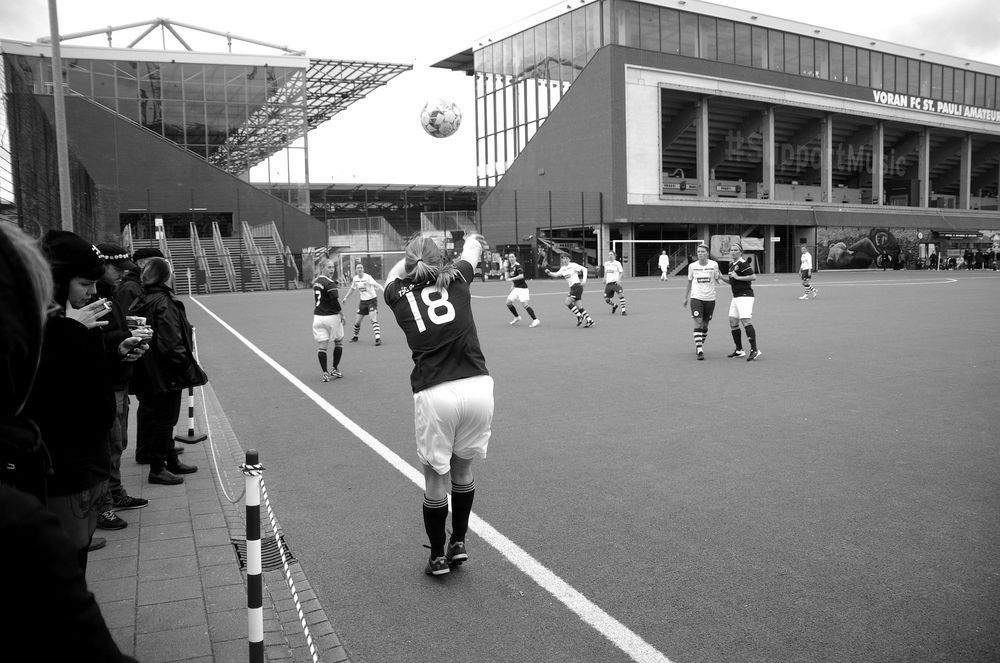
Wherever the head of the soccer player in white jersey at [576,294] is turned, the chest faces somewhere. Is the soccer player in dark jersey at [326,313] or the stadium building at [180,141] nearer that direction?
the soccer player in dark jersey

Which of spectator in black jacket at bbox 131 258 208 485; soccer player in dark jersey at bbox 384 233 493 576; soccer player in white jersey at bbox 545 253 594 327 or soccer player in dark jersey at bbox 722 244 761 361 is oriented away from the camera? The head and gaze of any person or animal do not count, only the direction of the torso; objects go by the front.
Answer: soccer player in dark jersey at bbox 384 233 493 576

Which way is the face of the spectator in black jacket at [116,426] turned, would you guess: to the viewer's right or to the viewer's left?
to the viewer's right

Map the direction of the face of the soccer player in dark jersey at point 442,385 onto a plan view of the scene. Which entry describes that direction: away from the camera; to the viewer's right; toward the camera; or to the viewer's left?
away from the camera

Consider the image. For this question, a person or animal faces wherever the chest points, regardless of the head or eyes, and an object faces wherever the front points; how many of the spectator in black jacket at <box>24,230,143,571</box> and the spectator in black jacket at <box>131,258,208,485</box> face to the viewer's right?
2

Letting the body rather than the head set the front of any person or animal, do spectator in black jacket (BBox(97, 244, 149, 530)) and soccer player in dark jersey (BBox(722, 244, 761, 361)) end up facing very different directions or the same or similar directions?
very different directions

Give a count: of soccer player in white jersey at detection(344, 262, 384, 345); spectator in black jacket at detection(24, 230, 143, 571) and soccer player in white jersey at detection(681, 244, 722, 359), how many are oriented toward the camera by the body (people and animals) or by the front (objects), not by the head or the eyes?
2

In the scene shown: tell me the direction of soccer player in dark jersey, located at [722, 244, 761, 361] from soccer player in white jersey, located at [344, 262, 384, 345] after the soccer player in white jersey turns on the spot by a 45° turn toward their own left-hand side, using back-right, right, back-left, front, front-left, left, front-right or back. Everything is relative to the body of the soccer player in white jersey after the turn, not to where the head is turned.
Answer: front

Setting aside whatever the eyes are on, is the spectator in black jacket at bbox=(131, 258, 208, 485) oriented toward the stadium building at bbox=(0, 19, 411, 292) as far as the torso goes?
no

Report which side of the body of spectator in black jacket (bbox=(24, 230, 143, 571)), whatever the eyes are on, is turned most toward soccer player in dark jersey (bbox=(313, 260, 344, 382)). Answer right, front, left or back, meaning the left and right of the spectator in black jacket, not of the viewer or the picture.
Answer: left

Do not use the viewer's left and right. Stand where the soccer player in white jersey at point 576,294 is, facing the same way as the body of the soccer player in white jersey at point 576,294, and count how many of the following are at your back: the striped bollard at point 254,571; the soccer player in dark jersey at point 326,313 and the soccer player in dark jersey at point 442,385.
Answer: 0

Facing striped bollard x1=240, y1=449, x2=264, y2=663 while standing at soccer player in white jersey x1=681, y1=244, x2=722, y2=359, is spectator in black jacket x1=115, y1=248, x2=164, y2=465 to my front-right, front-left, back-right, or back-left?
front-right

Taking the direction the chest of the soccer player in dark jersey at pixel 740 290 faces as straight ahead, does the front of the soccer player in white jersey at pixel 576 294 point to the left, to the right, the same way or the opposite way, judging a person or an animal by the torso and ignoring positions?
the same way

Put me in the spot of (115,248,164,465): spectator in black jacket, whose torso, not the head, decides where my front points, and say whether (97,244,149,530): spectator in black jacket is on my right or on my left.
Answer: on my right

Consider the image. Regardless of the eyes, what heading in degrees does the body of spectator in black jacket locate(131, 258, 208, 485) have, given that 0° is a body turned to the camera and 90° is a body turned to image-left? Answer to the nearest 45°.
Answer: approximately 270°

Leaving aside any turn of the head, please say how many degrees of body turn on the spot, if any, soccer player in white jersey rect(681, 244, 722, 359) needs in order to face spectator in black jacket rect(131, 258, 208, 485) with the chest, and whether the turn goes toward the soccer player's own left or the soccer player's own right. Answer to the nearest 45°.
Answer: approximately 45° to the soccer player's own right

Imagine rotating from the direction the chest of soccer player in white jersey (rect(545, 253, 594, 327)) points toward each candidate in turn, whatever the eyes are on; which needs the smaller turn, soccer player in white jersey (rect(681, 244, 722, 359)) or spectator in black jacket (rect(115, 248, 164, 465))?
the spectator in black jacket

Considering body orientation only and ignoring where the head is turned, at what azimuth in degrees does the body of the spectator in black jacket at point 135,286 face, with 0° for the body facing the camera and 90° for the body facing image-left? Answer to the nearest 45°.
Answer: approximately 270°
